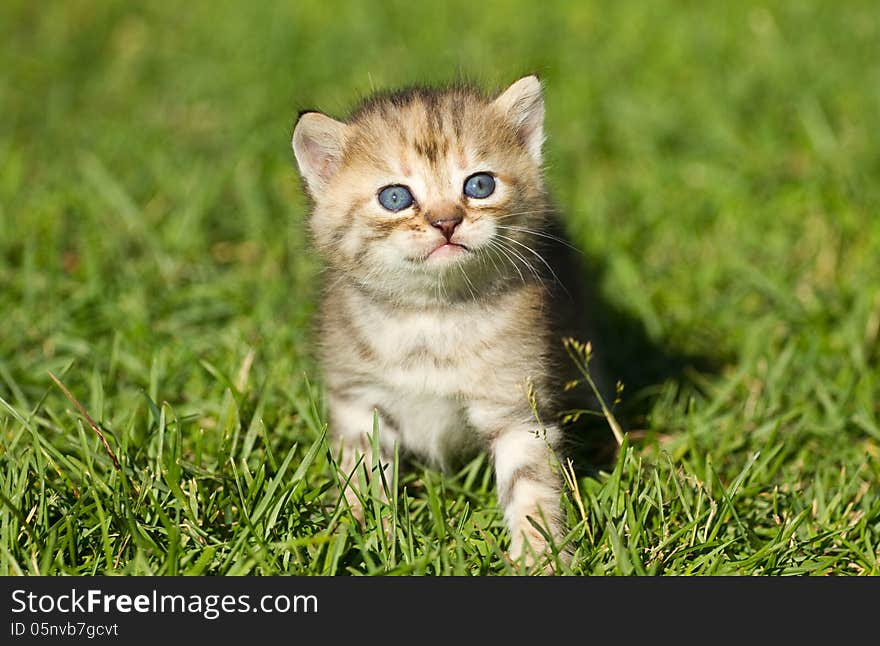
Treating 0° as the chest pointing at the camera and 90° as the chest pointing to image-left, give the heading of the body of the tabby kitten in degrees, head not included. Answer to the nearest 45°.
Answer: approximately 0°
